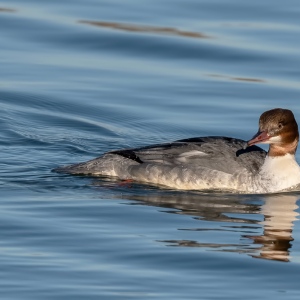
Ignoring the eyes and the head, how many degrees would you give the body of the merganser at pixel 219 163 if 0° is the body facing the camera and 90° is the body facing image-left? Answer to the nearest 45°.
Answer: approximately 270°
